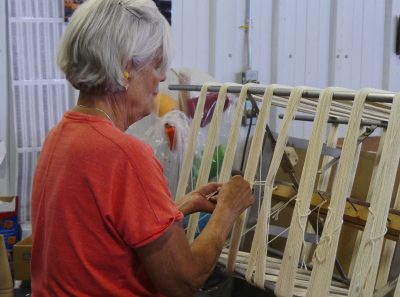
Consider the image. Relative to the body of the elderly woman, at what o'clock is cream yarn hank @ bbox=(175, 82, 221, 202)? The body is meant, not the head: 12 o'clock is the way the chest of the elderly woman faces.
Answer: The cream yarn hank is roughly at 11 o'clock from the elderly woman.

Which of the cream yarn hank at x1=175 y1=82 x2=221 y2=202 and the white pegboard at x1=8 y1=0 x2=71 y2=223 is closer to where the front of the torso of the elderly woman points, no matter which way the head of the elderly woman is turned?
the cream yarn hank

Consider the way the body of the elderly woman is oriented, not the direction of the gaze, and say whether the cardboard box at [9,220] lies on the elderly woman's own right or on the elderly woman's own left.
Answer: on the elderly woman's own left

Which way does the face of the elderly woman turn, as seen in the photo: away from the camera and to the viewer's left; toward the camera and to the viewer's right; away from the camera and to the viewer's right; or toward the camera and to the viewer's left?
away from the camera and to the viewer's right

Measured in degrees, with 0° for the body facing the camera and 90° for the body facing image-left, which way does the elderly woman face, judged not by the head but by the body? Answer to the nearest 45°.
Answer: approximately 225°
